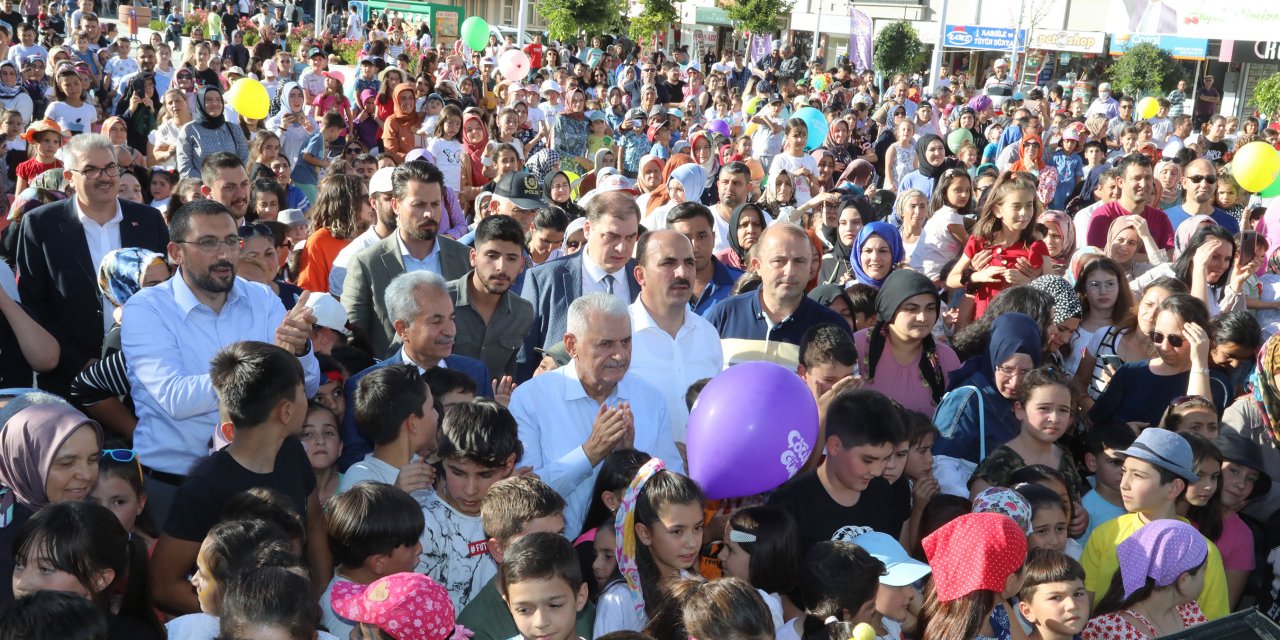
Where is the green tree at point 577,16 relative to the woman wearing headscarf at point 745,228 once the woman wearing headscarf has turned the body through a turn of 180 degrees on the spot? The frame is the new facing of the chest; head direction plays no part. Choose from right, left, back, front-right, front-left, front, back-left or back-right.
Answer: front-right

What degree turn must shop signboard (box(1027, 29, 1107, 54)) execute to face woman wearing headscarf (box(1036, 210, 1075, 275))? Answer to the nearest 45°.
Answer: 0° — it already faces them

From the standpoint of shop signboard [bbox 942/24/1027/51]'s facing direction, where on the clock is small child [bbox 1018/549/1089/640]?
The small child is roughly at 12 o'clock from the shop signboard.

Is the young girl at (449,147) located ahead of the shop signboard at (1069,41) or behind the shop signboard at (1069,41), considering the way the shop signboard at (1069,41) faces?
ahead

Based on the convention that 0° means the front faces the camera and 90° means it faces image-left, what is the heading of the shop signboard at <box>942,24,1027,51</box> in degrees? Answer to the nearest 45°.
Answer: approximately 0°

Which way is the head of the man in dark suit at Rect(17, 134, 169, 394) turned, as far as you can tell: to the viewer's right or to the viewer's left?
to the viewer's right

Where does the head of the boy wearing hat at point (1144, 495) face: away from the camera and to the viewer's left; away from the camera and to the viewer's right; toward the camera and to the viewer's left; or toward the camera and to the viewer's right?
toward the camera and to the viewer's left

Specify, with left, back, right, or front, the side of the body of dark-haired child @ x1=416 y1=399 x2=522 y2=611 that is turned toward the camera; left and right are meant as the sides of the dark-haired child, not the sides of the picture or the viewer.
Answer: front
